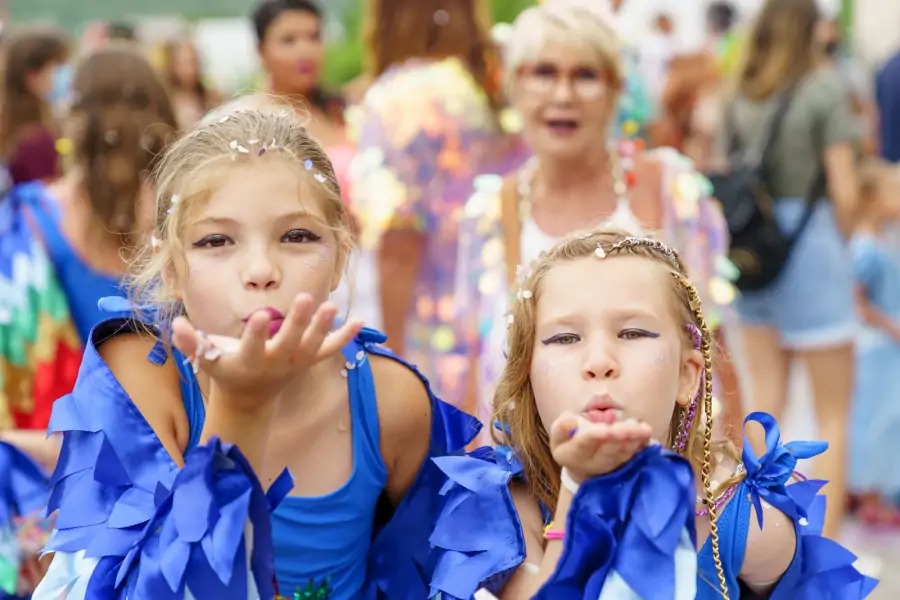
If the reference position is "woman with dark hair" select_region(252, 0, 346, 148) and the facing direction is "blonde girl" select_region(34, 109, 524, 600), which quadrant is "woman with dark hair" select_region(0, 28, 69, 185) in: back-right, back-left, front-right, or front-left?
back-right

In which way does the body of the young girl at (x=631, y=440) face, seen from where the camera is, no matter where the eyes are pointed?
toward the camera

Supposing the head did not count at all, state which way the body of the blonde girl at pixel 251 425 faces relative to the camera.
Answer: toward the camera

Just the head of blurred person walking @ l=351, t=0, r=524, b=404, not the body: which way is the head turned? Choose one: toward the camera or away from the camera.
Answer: away from the camera

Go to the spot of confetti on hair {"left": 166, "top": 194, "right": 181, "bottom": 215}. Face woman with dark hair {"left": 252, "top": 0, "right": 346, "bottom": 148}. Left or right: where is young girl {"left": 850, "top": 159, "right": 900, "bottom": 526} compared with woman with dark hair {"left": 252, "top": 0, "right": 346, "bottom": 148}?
right

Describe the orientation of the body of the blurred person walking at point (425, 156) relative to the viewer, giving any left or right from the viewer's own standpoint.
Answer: facing away from the viewer

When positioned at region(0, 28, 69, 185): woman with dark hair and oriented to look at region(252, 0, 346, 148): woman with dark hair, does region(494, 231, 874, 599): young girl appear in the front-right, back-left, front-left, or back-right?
front-right

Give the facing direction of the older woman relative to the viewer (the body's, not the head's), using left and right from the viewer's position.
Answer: facing the viewer

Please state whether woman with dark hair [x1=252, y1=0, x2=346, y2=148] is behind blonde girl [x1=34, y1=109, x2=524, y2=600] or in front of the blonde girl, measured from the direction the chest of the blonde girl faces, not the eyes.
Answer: behind

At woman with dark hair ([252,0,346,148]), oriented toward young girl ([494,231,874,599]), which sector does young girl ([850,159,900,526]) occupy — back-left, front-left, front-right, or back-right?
front-left

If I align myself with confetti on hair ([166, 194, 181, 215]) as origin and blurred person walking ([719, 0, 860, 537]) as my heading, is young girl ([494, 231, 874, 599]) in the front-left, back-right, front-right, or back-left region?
front-right

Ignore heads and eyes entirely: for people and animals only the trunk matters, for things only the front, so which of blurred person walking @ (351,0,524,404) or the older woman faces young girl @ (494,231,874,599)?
the older woman
